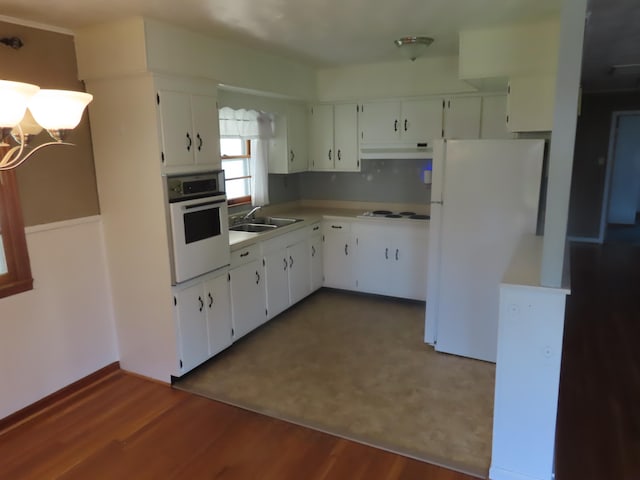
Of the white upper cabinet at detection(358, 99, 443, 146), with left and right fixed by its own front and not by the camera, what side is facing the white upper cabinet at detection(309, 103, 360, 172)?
right

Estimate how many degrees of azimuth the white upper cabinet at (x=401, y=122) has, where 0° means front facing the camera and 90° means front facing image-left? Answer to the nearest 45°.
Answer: approximately 0°

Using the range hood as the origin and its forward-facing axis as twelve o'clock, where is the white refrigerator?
The white refrigerator is roughly at 11 o'clock from the range hood.

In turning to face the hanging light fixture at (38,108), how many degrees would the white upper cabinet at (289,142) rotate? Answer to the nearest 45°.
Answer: approximately 45° to its right

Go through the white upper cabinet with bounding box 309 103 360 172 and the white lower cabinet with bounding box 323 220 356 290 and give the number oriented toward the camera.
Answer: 2

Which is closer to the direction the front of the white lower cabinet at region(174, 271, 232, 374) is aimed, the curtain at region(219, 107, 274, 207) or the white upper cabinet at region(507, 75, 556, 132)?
the white upper cabinet

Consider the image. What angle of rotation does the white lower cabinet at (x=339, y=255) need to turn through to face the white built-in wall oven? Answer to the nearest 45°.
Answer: approximately 45° to its right

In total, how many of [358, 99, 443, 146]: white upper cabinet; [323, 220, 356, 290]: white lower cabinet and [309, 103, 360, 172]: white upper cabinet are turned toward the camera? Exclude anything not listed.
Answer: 3

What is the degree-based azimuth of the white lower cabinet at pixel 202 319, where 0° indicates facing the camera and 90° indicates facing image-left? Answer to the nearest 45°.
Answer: approximately 315°

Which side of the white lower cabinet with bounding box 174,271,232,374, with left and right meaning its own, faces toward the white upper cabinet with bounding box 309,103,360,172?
left
